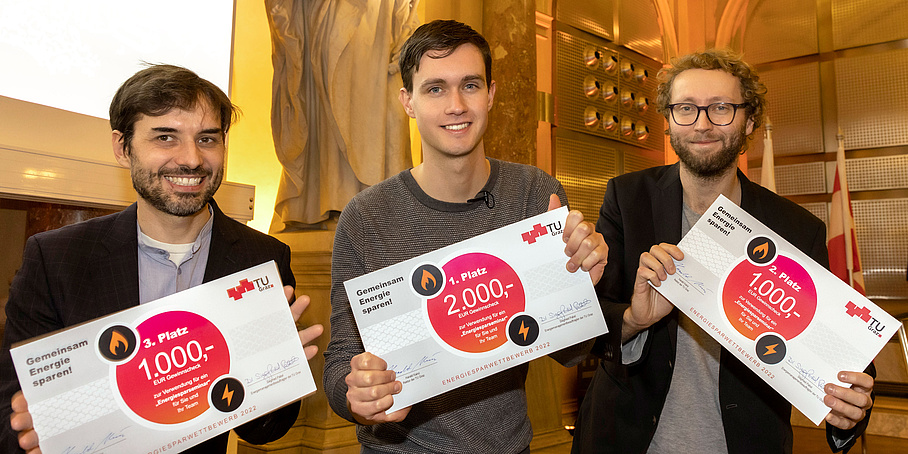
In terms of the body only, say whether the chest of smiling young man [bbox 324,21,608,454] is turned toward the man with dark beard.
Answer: no

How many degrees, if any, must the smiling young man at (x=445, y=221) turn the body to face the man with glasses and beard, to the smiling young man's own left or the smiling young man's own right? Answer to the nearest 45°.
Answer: approximately 90° to the smiling young man's own left

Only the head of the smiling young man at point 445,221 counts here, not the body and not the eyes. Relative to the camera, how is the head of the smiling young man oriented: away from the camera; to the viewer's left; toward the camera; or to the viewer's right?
toward the camera

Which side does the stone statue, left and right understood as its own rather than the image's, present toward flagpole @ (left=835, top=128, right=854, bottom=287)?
left

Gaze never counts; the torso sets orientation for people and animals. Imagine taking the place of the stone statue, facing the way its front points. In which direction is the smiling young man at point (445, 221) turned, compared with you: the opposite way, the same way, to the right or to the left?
the same way

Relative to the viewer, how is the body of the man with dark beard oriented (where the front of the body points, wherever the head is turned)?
toward the camera

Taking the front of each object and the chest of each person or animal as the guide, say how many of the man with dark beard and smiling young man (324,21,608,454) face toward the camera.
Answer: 2

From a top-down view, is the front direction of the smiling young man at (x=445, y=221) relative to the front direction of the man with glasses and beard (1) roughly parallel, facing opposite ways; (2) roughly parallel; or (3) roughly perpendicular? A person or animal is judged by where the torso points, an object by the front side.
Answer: roughly parallel

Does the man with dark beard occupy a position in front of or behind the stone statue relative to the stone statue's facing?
in front

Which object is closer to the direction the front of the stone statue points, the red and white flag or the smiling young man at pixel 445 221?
the smiling young man

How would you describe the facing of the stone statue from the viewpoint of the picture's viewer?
facing the viewer

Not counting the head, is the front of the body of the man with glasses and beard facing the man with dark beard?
no

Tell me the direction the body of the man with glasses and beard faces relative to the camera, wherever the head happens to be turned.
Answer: toward the camera

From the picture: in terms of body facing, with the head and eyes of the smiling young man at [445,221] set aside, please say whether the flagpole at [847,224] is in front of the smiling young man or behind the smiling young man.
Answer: behind

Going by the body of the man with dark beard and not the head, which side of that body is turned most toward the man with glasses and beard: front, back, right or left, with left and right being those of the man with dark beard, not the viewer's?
left

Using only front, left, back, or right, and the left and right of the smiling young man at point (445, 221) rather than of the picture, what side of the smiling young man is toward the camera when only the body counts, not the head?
front
